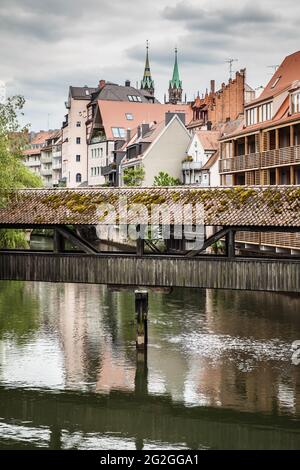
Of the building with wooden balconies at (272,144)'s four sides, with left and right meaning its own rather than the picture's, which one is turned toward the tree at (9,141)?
front

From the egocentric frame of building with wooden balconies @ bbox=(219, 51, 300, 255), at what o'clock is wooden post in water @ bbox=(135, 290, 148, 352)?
The wooden post in water is roughly at 11 o'clock from the building with wooden balconies.

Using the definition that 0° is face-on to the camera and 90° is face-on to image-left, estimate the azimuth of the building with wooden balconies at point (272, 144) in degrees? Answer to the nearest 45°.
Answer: approximately 45°
